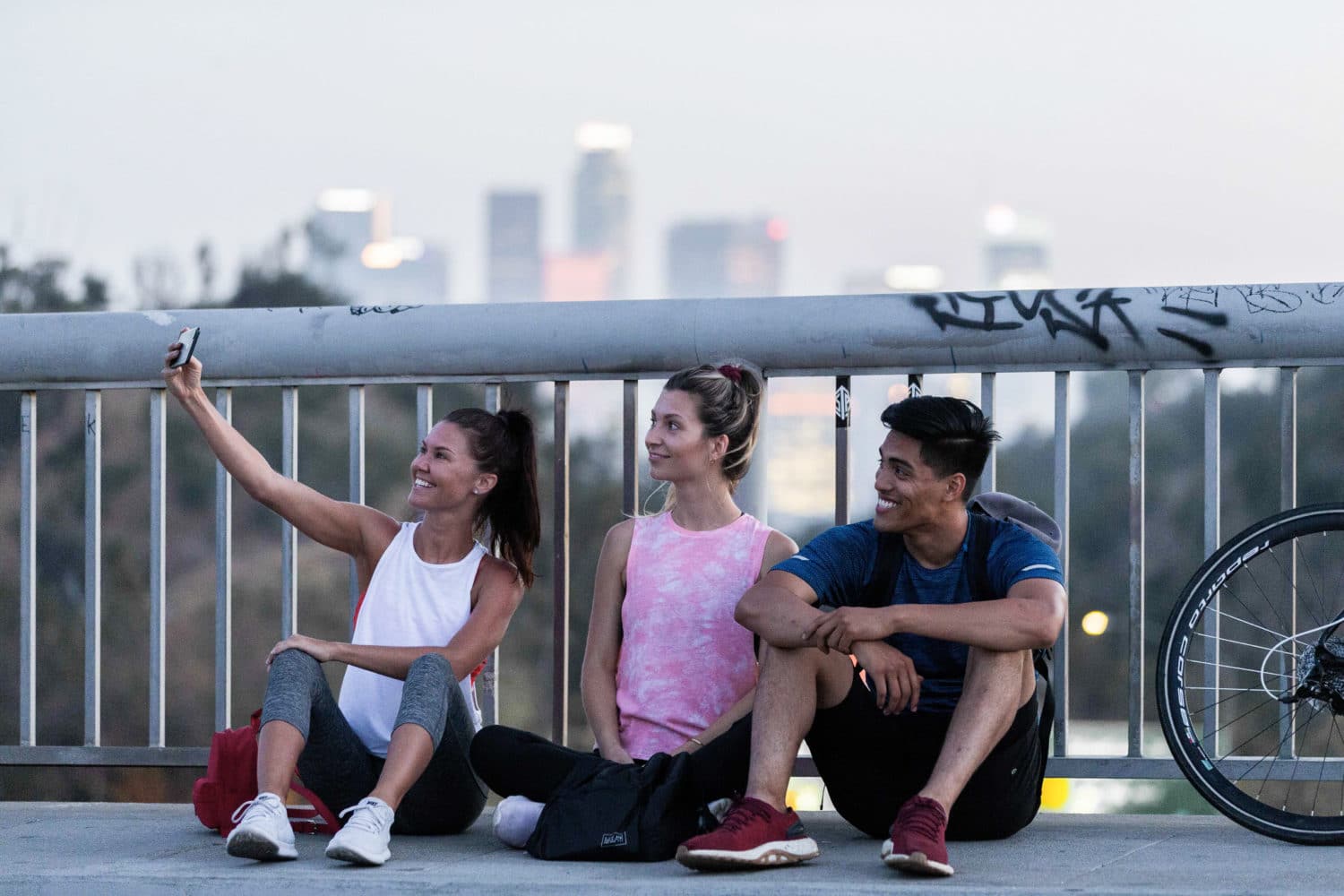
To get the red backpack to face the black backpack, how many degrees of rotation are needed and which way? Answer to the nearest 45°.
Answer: approximately 135° to its left

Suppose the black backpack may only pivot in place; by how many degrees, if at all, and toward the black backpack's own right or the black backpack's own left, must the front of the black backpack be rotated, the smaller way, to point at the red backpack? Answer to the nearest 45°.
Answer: approximately 90° to the black backpack's own right

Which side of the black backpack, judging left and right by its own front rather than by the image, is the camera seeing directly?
front

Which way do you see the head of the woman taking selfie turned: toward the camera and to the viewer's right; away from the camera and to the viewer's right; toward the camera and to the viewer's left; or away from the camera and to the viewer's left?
toward the camera and to the viewer's left

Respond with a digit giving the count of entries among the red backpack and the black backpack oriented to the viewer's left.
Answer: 1

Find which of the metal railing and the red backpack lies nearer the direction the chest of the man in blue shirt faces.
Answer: the red backpack

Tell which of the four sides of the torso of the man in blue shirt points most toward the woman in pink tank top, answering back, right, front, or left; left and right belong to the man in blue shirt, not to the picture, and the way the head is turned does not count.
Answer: right

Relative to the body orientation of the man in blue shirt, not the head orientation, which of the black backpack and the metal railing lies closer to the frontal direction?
the black backpack

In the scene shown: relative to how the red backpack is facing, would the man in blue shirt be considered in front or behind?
behind

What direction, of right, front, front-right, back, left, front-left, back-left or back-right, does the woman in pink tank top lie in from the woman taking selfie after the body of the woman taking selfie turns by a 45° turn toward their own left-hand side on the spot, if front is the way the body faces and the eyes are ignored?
left

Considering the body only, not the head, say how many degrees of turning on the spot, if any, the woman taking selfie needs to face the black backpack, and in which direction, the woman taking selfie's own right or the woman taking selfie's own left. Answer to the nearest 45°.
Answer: approximately 90° to the woman taking selfie's own left

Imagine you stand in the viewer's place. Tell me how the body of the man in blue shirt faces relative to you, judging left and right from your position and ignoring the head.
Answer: facing the viewer and to the left of the viewer

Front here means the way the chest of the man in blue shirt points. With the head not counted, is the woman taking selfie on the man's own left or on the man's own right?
on the man's own right
